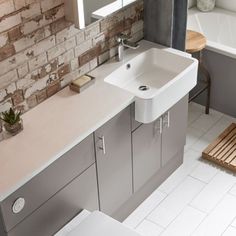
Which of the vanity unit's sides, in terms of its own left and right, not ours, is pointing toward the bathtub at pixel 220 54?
left

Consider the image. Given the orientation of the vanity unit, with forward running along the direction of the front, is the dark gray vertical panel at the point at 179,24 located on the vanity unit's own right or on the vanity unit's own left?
on the vanity unit's own left

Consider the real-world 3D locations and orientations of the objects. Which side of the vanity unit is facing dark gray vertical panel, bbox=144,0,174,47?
left

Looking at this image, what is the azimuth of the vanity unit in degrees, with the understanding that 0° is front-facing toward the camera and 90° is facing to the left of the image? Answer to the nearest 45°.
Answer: approximately 315°
